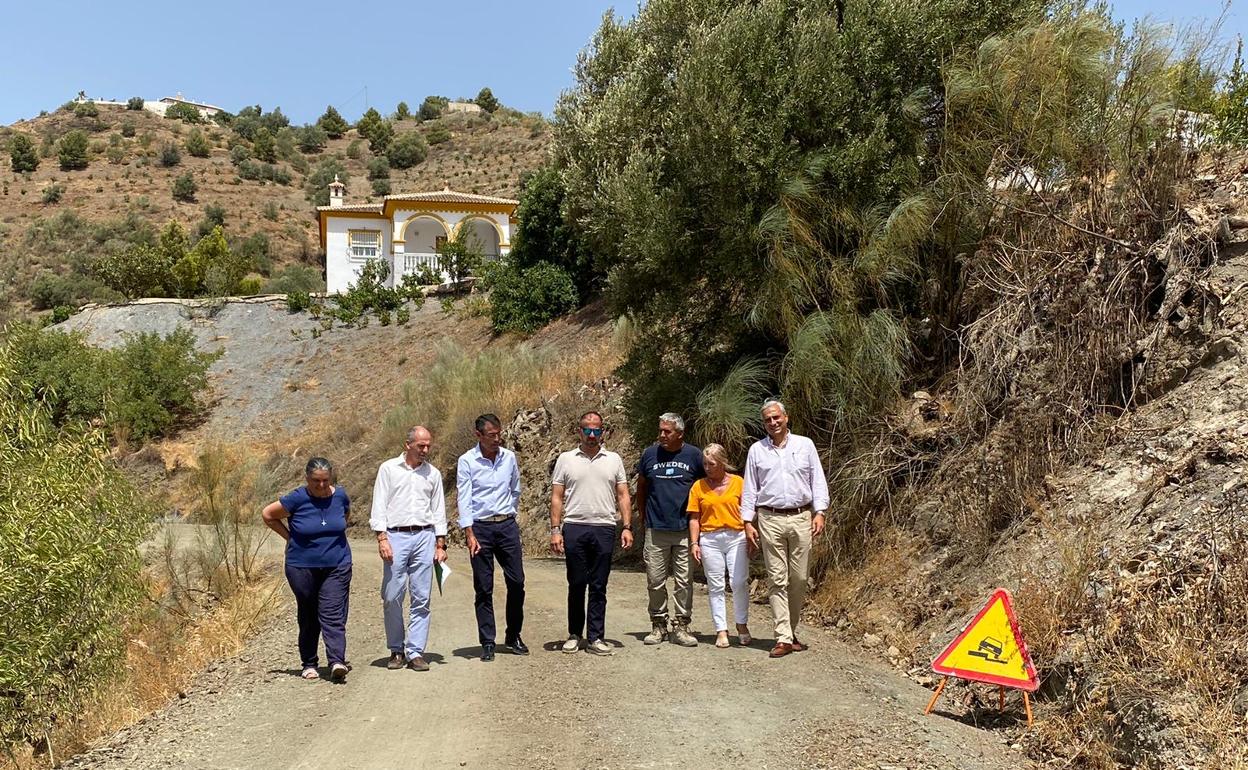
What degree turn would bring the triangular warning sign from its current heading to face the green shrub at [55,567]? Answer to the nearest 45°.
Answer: approximately 90° to its right

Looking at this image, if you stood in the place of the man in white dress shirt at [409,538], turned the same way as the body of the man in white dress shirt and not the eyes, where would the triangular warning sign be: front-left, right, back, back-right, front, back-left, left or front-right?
front-left

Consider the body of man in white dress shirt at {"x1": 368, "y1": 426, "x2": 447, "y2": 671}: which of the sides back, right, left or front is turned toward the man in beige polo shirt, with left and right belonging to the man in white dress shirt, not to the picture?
left

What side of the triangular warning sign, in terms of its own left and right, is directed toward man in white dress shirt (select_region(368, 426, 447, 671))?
right

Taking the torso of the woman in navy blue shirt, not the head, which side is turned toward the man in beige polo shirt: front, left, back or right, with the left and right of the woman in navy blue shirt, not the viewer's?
left

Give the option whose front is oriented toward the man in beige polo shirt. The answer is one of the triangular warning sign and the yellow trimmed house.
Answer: the yellow trimmed house

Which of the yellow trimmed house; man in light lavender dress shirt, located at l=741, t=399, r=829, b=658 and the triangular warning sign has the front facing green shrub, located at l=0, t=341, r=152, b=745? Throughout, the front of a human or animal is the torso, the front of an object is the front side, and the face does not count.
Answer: the yellow trimmed house
